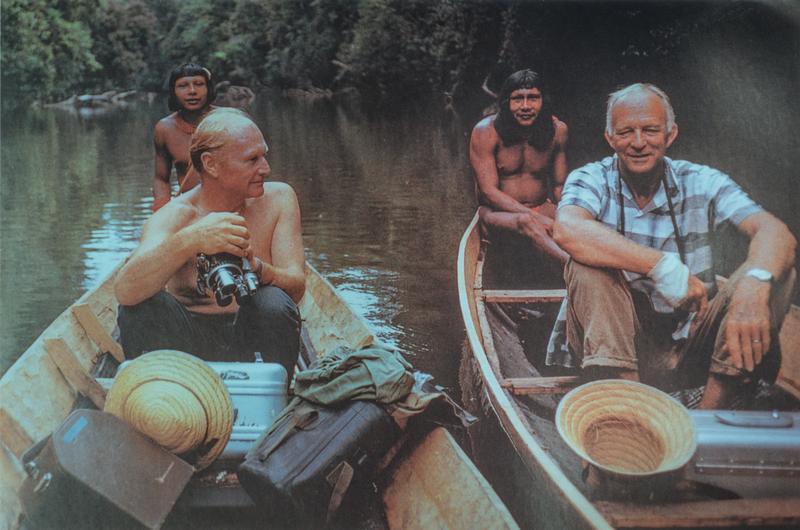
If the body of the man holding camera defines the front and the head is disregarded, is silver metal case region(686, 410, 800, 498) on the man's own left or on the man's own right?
on the man's own left

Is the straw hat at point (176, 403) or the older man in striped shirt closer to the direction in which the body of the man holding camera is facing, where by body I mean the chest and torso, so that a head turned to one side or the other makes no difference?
the straw hat

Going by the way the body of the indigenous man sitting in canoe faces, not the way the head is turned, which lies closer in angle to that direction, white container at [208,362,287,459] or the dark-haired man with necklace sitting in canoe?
the white container

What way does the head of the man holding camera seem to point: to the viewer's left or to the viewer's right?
to the viewer's right

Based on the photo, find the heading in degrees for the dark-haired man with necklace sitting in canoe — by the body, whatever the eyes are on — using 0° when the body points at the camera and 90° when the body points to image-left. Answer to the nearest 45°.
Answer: approximately 0°

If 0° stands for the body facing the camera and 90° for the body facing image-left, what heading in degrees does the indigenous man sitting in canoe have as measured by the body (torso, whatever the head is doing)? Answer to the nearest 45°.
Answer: approximately 0°

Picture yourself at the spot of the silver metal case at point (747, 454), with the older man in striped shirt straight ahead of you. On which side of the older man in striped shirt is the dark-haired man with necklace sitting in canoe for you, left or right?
left
